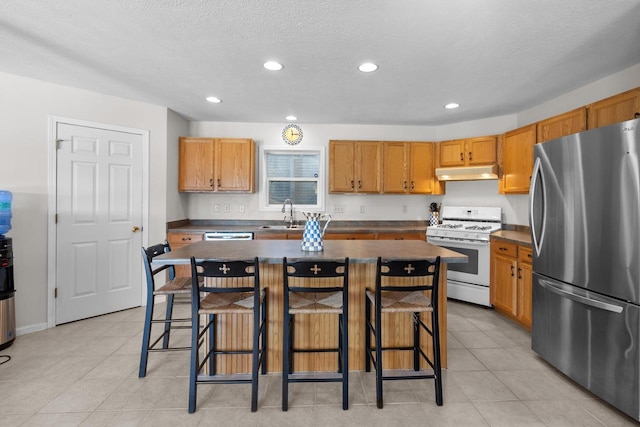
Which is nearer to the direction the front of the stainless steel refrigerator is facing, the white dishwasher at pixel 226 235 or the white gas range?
the white dishwasher

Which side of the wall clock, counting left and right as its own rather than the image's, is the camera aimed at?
front

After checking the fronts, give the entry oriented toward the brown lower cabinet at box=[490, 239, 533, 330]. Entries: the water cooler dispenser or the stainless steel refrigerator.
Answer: the water cooler dispenser

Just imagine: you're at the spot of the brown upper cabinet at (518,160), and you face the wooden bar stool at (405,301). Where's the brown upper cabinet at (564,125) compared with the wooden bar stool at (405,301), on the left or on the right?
left

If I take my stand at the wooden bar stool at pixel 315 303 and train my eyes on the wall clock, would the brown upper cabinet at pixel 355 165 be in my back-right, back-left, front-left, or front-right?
front-right

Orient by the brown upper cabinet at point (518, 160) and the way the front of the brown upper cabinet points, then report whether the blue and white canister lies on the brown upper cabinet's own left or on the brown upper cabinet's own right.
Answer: on the brown upper cabinet's own right

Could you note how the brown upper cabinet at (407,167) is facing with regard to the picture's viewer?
facing the viewer

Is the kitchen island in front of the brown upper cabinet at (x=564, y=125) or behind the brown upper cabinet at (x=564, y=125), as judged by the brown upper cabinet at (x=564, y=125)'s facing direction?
in front

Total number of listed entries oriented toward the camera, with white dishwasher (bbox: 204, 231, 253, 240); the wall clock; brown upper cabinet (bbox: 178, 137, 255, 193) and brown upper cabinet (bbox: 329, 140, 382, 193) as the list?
4

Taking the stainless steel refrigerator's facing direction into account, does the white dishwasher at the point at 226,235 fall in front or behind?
in front

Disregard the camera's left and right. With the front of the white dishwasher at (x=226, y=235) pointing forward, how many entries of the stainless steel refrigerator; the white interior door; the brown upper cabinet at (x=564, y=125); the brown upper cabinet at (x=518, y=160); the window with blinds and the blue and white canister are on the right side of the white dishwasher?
1

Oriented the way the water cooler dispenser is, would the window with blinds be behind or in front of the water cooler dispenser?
in front

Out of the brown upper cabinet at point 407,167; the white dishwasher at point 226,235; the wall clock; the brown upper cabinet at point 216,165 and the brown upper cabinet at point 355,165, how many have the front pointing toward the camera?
5

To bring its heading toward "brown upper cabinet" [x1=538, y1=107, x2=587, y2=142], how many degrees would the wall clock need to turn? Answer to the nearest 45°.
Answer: approximately 45° to its left

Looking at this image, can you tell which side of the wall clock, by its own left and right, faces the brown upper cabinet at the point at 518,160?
left

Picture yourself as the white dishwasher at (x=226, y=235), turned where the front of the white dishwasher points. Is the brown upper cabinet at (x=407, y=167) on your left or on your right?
on your left

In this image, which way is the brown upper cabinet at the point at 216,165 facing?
toward the camera

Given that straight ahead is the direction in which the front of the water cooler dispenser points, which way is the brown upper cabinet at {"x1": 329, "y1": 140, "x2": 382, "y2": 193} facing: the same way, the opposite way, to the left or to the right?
to the right

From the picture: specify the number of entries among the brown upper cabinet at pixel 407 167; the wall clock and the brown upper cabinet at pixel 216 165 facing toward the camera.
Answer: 3

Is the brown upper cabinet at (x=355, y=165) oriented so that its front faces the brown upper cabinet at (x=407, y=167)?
no

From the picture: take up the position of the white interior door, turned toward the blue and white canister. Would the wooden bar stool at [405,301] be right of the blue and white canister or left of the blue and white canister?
right

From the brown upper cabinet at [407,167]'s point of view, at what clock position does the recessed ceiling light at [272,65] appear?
The recessed ceiling light is roughly at 1 o'clock from the brown upper cabinet.

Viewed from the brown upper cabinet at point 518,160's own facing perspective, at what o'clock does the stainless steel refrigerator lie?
The stainless steel refrigerator is roughly at 10 o'clock from the brown upper cabinet.
